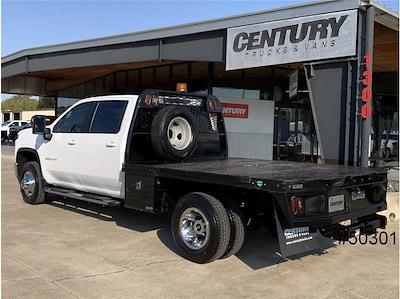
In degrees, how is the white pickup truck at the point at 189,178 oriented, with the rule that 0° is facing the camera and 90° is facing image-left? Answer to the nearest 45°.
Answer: approximately 135°
